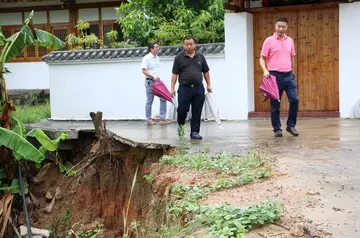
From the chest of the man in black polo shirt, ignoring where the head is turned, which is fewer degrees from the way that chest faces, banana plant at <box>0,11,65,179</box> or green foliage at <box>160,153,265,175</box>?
the green foliage

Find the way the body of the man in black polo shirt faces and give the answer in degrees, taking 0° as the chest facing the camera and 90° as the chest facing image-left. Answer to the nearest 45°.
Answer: approximately 0°

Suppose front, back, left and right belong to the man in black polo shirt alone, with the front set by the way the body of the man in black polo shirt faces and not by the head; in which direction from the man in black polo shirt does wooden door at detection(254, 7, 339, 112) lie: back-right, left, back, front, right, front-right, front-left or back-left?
back-left

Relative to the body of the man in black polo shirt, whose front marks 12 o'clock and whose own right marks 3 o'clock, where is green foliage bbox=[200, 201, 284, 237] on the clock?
The green foliage is roughly at 12 o'clock from the man in black polo shirt.

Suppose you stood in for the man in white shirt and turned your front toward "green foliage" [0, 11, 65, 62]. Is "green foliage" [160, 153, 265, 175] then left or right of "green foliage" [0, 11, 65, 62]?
left

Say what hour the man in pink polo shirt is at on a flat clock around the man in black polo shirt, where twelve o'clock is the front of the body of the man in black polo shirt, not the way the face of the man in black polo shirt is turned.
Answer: The man in pink polo shirt is roughly at 9 o'clock from the man in black polo shirt.

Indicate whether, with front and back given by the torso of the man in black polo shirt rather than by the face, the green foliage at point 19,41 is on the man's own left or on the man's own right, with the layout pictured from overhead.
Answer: on the man's own right

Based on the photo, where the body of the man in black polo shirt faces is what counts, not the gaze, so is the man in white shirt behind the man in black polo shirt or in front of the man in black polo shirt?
behind

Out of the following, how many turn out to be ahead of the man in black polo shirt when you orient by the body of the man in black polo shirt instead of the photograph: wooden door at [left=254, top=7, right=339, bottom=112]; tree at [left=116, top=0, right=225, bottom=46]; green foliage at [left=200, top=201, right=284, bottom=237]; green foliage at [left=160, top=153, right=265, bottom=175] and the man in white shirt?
2
